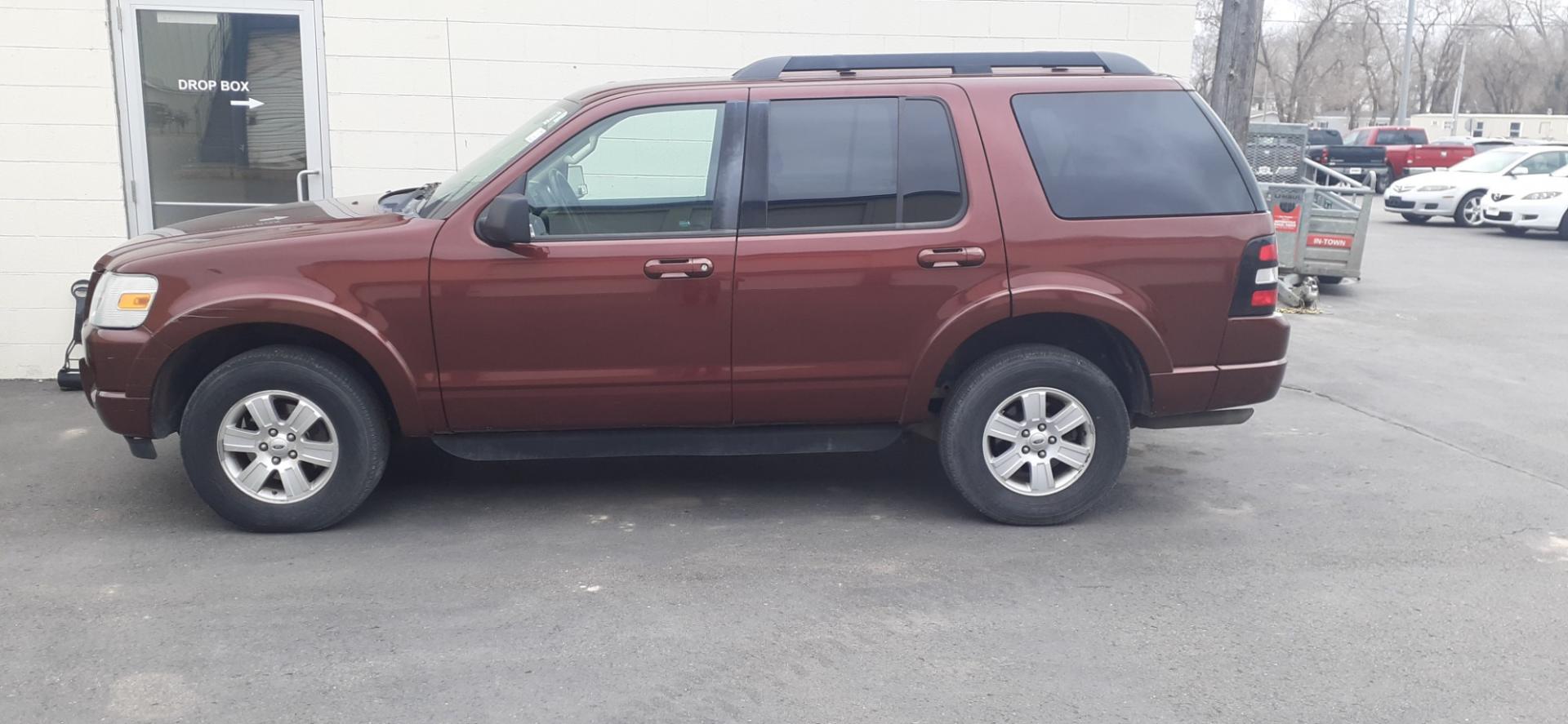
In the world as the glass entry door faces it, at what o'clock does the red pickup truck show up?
The red pickup truck is roughly at 8 o'clock from the glass entry door.

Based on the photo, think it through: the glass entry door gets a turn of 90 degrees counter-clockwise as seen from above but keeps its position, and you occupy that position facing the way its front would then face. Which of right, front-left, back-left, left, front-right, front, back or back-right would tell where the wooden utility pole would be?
front

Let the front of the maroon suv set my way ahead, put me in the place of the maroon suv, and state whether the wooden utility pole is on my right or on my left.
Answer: on my right

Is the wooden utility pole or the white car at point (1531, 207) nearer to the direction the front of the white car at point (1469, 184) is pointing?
the wooden utility pole

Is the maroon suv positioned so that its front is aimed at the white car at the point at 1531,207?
no

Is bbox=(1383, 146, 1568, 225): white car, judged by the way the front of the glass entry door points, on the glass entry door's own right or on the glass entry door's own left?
on the glass entry door's own left

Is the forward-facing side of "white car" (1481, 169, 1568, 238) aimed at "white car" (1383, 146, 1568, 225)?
no

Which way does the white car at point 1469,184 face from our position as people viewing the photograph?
facing the viewer and to the left of the viewer

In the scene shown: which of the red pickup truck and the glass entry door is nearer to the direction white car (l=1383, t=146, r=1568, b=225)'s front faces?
the glass entry door

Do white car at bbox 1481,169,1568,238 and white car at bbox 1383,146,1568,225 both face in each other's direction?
no

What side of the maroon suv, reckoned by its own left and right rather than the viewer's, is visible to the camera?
left

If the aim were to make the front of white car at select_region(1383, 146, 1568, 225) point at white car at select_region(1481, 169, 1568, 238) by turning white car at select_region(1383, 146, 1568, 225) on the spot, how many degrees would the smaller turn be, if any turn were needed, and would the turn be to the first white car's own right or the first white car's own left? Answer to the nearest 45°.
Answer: approximately 90° to the first white car's own left

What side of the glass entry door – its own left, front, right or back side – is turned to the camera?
front

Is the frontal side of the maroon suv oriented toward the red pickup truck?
no

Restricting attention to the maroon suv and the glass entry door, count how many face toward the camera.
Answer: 1
